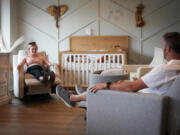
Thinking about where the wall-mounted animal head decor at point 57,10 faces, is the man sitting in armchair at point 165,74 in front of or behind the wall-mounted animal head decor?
in front

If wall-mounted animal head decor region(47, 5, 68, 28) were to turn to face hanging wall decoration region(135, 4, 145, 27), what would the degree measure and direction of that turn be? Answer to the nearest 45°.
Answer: approximately 90° to its left

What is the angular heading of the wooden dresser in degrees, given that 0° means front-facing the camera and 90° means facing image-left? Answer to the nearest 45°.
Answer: approximately 315°

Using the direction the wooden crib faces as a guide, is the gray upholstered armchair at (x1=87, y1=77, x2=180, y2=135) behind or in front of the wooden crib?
in front

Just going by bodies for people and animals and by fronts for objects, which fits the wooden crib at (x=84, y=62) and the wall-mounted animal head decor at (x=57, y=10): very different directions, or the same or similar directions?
same or similar directions

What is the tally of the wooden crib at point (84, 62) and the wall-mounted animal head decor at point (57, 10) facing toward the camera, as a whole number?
2

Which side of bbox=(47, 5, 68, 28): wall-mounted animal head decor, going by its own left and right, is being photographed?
front

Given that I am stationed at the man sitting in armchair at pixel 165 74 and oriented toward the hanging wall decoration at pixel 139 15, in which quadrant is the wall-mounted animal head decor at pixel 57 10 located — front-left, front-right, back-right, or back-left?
front-left
